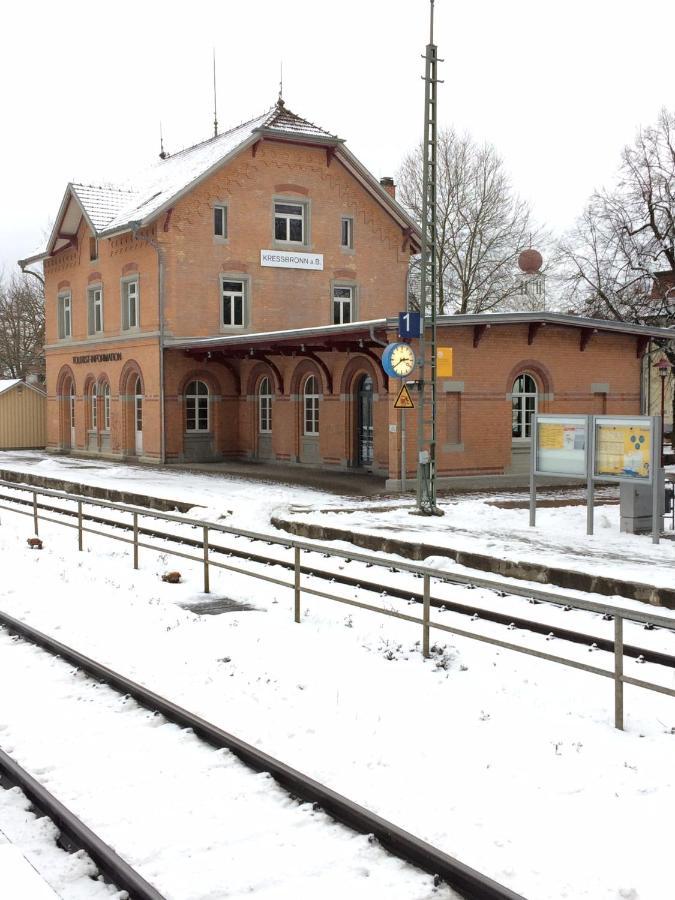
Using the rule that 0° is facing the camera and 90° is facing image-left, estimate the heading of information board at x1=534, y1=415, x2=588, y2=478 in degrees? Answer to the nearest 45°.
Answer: approximately 0°

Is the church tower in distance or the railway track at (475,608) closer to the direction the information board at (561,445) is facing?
the railway track

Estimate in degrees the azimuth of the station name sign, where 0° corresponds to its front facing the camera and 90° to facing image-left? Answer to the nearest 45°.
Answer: approximately 0°

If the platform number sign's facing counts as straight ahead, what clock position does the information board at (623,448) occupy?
The information board is roughly at 10 o'clock from the platform number sign.

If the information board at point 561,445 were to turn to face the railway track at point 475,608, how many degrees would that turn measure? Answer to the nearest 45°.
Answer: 0° — it already faces it

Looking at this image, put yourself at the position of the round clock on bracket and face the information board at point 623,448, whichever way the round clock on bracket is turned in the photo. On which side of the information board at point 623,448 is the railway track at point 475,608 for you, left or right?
right

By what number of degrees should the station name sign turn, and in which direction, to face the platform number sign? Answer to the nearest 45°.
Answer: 0° — it already faces it

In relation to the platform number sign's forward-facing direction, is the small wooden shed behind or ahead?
behind

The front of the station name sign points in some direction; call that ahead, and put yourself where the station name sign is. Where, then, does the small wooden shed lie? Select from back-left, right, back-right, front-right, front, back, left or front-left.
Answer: back-right
